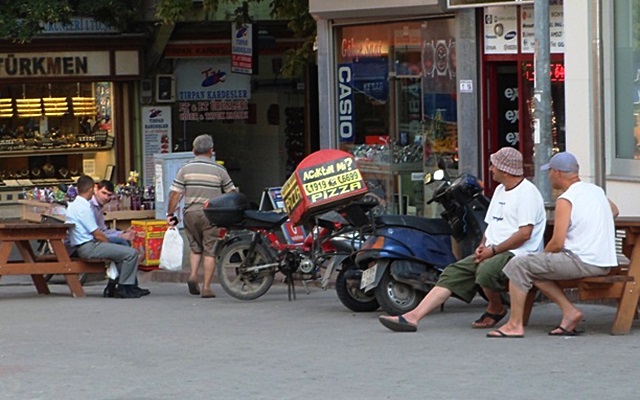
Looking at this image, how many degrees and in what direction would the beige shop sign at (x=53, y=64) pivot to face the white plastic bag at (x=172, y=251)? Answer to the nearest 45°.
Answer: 0° — it already faces it

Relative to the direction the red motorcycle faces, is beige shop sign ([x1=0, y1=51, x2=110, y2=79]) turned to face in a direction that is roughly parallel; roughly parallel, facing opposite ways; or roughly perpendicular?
roughly perpendicular
